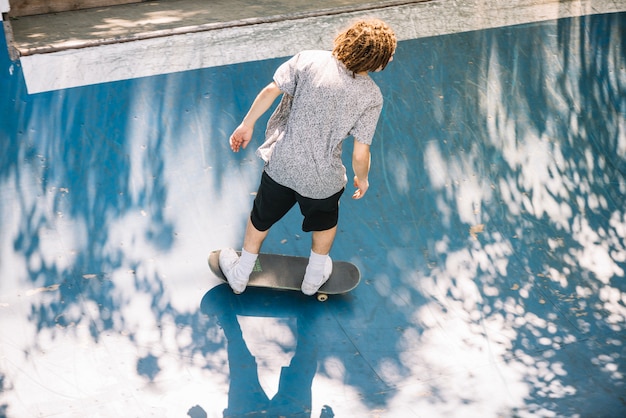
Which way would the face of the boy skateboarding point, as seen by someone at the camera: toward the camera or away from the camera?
away from the camera

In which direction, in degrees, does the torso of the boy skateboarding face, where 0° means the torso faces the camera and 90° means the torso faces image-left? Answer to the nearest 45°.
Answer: approximately 180°
